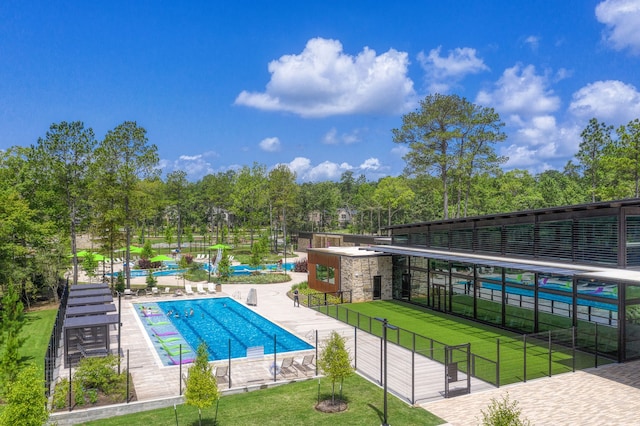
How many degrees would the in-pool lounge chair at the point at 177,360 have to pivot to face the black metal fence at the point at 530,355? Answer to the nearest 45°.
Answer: approximately 45° to its right

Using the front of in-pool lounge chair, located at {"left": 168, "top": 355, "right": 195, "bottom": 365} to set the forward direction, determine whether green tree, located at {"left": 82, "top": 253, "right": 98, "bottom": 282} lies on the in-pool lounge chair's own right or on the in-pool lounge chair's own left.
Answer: on the in-pool lounge chair's own left
